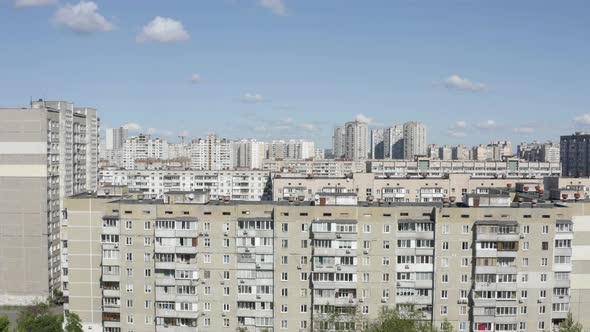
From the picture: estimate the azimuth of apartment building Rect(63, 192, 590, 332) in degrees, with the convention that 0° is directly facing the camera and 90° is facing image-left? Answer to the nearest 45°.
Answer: approximately 0°

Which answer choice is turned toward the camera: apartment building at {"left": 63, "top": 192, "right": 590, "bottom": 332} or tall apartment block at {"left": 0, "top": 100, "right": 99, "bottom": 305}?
the apartment building

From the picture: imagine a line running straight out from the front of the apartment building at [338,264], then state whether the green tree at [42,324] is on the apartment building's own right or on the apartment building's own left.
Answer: on the apartment building's own right

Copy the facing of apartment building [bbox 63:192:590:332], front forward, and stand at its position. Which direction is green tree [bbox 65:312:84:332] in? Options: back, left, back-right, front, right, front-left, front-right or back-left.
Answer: right

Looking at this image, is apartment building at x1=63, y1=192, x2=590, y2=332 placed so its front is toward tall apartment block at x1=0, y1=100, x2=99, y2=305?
no

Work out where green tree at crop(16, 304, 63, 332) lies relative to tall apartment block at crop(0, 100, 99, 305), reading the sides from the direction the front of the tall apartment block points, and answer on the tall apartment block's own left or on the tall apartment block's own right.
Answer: on the tall apartment block's own right

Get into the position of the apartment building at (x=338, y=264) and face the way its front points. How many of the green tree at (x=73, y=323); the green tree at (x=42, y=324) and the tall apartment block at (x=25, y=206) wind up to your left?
0
